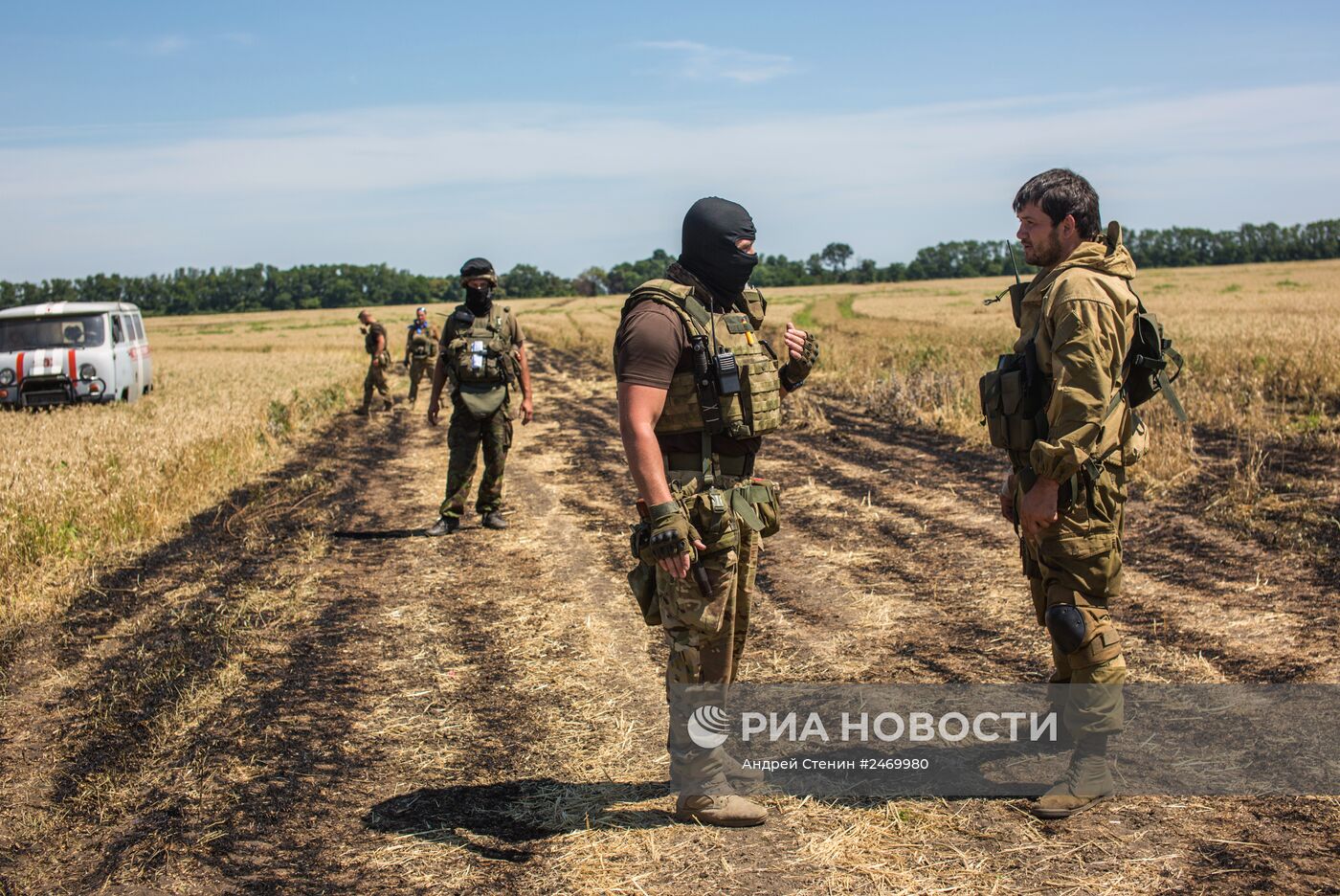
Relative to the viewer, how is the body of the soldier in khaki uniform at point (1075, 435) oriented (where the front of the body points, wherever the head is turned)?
to the viewer's left

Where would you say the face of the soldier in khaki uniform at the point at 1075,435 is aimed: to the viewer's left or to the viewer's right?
to the viewer's left

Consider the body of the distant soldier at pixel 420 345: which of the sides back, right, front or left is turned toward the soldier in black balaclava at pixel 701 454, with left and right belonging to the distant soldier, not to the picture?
front

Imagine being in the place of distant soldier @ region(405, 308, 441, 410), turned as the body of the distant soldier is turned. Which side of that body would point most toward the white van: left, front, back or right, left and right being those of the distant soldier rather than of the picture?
right

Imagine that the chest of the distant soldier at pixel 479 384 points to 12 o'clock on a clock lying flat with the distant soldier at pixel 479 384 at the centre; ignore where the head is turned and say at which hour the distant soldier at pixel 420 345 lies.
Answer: the distant soldier at pixel 420 345 is roughly at 6 o'clock from the distant soldier at pixel 479 384.

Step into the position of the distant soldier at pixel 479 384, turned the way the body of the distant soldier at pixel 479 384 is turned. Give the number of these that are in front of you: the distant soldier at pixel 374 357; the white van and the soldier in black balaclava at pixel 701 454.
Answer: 1

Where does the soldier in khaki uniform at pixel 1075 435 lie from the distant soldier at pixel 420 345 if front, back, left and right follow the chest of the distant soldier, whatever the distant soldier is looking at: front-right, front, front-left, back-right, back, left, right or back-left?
front

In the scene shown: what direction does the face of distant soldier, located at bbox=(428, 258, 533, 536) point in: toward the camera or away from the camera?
toward the camera

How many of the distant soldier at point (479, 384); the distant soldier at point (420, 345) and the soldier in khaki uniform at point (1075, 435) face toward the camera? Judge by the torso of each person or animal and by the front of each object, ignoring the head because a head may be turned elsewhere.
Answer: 2

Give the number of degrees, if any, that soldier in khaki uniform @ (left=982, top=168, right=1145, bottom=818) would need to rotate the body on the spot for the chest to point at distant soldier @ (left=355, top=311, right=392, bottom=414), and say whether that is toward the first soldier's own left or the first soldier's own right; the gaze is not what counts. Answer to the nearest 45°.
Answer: approximately 45° to the first soldier's own right

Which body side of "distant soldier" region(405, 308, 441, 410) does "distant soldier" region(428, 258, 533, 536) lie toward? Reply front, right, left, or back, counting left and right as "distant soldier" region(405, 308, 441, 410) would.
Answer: front

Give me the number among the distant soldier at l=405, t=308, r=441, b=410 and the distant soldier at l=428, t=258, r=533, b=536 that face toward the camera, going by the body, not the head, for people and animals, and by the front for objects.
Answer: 2

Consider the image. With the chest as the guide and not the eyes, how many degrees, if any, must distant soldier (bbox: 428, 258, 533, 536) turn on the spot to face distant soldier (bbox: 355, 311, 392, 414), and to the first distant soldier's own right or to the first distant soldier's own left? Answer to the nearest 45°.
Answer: approximately 180°

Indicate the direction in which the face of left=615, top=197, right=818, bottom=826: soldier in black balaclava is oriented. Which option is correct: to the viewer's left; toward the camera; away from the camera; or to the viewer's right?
to the viewer's right

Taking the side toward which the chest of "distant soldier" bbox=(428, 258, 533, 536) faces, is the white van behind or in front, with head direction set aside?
behind

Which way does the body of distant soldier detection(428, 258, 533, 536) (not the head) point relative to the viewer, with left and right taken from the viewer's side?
facing the viewer

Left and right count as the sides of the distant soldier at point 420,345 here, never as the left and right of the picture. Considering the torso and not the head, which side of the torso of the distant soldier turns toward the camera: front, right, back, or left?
front
